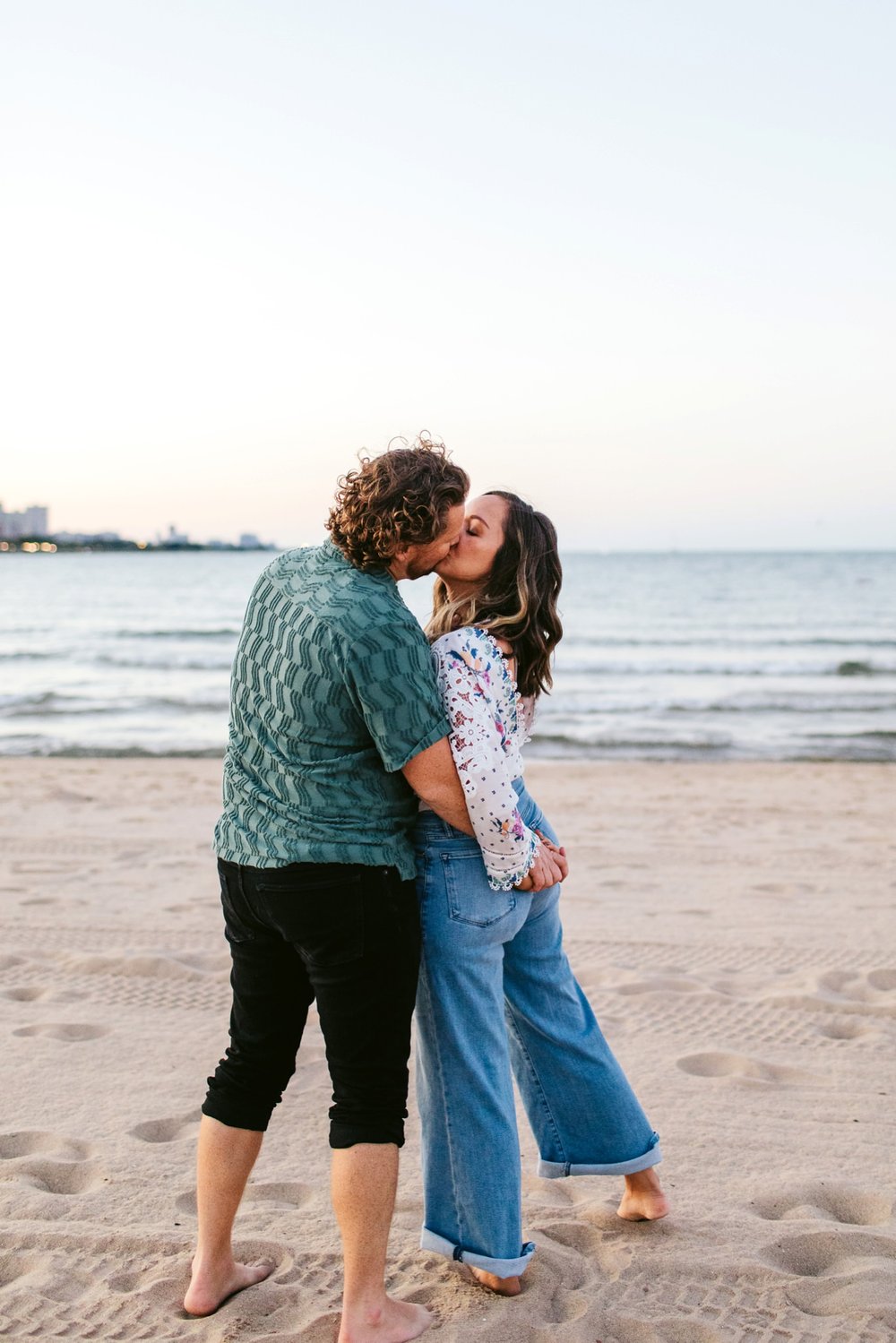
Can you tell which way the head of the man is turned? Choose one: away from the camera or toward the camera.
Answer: away from the camera

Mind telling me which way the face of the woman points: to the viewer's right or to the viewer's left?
to the viewer's left

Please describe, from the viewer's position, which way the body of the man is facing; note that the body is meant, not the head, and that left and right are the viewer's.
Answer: facing away from the viewer and to the right of the viewer

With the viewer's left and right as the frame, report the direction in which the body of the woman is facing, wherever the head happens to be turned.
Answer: facing away from the viewer and to the left of the viewer
